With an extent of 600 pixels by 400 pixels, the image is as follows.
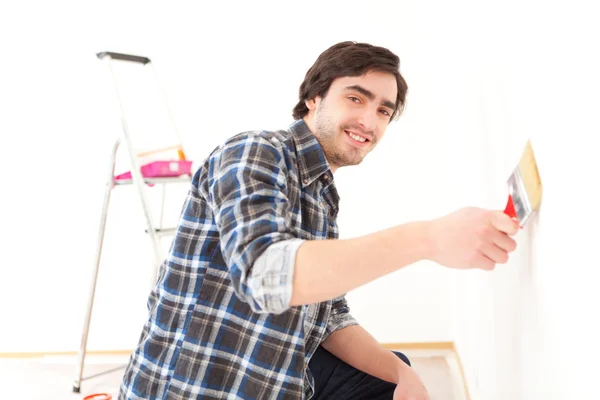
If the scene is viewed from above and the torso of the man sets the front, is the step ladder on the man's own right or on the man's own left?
on the man's own left

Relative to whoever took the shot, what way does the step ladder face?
facing the viewer and to the right of the viewer

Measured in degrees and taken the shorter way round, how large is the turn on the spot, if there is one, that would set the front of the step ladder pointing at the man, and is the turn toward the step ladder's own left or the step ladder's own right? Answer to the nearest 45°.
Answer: approximately 45° to the step ladder's own right

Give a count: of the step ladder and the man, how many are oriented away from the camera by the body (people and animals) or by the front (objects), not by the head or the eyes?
0

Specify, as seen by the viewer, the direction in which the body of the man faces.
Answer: to the viewer's right

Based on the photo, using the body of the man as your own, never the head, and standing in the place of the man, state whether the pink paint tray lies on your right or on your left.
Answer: on your left
